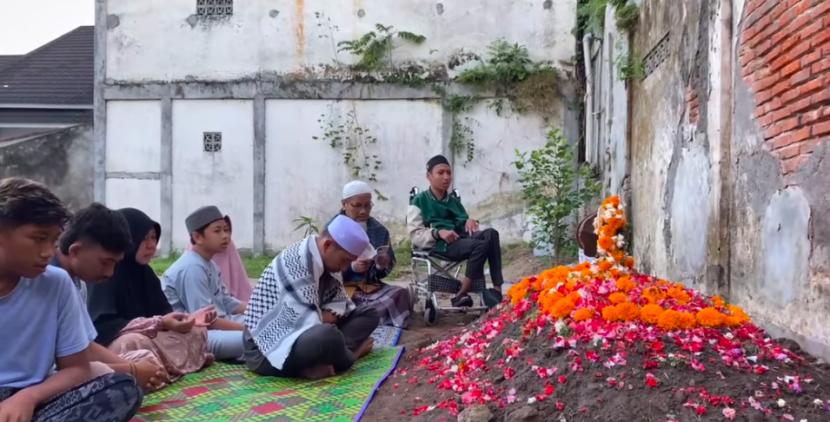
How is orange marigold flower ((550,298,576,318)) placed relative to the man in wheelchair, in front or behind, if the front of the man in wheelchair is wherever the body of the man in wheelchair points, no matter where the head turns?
in front

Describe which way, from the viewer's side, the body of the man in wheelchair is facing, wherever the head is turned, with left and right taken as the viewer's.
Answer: facing the viewer and to the right of the viewer

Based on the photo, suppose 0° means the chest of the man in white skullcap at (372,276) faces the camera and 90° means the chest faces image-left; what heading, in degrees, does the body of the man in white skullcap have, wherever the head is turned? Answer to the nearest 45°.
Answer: approximately 315°

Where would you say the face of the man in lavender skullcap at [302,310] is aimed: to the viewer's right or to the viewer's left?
to the viewer's right

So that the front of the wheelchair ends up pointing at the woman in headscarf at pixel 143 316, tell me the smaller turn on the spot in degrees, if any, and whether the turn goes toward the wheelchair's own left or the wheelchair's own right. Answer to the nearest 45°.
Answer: approximately 90° to the wheelchair's own right

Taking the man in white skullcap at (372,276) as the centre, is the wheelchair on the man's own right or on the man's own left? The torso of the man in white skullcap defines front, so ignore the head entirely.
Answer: on the man's own left

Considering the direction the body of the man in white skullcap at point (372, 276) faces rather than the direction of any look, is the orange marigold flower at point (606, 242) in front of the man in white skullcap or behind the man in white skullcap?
in front
